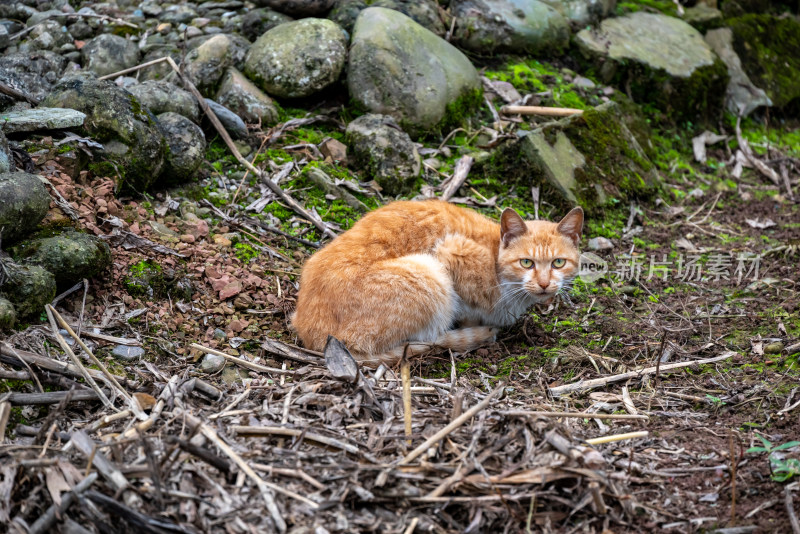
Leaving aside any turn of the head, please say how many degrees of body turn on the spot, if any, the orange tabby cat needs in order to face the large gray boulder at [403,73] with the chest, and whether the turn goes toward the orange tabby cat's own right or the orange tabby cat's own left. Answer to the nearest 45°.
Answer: approximately 90° to the orange tabby cat's own left

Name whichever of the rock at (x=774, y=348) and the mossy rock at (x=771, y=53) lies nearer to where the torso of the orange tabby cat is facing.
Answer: the rock

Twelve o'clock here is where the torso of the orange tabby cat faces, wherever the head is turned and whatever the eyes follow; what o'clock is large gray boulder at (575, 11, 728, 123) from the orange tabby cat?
The large gray boulder is roughly at 10 o'clock from the orange tabby cat.

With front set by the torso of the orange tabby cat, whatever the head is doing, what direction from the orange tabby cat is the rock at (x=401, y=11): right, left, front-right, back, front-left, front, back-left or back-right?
left

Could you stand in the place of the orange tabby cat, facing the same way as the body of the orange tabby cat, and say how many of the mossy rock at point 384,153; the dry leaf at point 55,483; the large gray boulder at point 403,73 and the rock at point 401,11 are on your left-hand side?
3

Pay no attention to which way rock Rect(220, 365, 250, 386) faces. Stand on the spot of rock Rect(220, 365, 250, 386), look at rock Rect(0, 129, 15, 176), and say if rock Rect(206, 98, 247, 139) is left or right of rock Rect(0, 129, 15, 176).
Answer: right

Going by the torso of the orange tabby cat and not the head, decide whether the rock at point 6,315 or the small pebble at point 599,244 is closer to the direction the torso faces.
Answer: the small pebble

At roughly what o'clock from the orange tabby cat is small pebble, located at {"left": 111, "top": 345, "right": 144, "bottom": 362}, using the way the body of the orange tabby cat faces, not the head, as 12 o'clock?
The small pebble is roughly at 5 o'clock from the orange tabby cat.

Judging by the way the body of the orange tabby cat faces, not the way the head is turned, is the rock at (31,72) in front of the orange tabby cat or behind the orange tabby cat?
behind

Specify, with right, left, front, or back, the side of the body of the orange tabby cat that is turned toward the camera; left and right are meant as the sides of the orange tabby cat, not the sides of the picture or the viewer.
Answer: right

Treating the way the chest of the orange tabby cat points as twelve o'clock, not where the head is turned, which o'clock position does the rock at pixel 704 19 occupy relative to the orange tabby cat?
The rock is roughly at 10 o'clock from the orange tabby cat.
